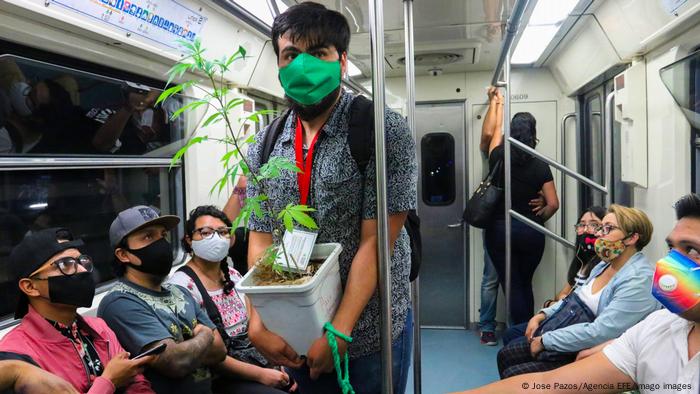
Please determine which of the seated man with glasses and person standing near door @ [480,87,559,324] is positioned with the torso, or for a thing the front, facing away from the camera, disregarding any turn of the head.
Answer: the person standing near door

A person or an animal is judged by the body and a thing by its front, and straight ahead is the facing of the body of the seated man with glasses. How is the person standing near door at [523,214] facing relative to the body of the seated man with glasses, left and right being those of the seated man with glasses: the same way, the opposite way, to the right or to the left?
to the left

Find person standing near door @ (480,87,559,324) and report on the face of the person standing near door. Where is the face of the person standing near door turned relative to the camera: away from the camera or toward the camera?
away from the camera

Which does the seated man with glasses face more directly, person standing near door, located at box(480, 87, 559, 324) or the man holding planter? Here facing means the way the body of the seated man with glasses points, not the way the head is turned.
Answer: the man holding planter

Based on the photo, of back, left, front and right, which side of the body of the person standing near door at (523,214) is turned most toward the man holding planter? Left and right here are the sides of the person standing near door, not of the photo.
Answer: back

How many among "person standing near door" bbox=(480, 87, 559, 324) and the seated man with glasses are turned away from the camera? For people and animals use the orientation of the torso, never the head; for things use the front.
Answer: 1

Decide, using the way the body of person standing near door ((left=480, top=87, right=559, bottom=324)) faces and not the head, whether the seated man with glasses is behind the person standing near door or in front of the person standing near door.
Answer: behind

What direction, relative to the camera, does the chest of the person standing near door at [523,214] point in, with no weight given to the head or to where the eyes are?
away from the camera

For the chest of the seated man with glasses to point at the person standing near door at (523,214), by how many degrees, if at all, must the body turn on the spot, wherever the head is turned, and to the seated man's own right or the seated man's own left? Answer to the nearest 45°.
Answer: approximately 45° to the seated man's own left
